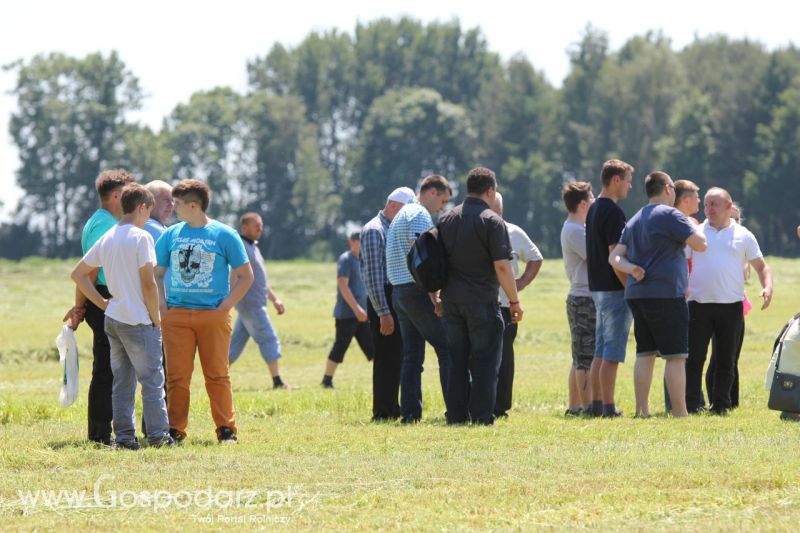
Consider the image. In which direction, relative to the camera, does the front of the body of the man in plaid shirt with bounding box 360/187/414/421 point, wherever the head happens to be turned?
to the viewer's right

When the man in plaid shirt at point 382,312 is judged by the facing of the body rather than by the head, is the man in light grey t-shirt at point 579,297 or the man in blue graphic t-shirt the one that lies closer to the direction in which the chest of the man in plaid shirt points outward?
the man in light grey t-shirt

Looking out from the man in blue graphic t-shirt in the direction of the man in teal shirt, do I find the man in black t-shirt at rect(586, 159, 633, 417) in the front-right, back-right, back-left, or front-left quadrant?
back-right

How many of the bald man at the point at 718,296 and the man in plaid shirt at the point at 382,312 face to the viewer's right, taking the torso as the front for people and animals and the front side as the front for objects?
1
